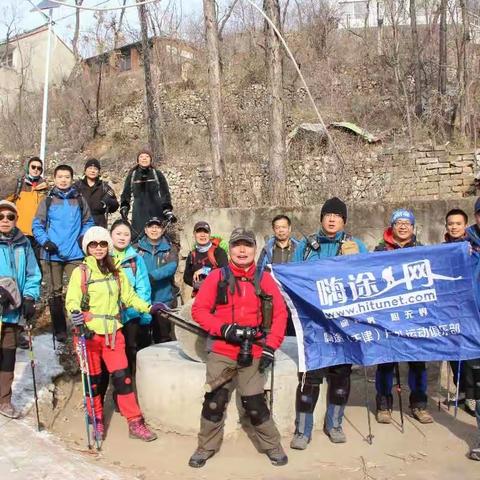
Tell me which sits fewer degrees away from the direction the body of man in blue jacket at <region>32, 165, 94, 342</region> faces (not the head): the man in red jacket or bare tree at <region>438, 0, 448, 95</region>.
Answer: the man in red jacket

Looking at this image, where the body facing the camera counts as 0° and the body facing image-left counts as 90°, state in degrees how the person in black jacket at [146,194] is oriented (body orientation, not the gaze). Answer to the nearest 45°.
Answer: approximately 0°

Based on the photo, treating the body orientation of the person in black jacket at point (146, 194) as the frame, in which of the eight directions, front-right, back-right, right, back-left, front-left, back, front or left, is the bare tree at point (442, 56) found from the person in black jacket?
back-left

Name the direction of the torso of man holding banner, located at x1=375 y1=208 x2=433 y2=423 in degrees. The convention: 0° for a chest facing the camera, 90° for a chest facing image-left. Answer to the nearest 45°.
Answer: approximately 0°

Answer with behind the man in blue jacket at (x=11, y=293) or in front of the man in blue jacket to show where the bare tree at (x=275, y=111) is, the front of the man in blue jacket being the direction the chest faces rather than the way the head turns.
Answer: behind

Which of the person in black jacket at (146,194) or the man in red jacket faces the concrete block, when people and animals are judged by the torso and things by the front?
the person in black jacket

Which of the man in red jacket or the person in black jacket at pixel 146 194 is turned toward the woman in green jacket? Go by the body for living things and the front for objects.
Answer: the person in black jacket

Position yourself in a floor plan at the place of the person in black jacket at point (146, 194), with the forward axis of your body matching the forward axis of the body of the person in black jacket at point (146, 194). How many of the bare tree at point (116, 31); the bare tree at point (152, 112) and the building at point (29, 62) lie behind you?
3

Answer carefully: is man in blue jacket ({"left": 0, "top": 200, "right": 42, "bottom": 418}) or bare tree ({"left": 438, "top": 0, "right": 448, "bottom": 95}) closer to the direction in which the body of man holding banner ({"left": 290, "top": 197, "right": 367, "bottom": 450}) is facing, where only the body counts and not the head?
the man in blue jacket

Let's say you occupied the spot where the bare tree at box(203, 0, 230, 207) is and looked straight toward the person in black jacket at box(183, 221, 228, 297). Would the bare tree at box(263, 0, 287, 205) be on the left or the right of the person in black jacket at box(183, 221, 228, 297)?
left

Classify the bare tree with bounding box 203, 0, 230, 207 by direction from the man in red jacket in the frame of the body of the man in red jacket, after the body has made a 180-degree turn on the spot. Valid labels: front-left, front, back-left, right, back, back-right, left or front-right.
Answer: front

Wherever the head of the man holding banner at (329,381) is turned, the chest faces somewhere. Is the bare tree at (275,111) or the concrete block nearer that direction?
the concrete block
